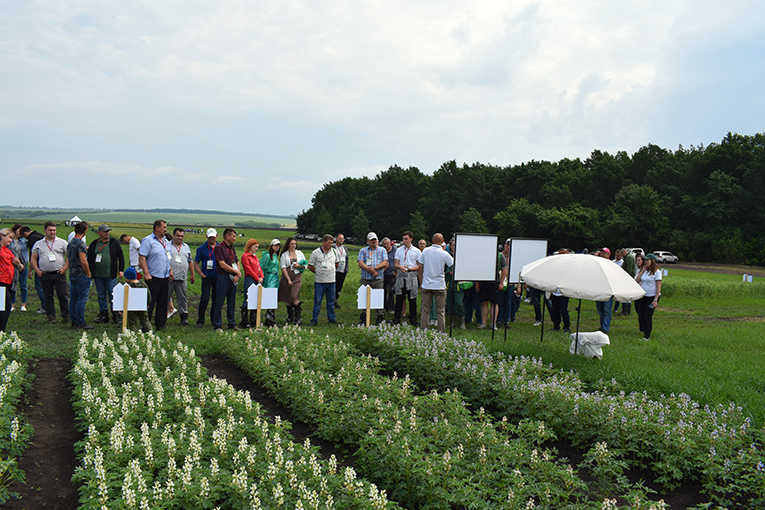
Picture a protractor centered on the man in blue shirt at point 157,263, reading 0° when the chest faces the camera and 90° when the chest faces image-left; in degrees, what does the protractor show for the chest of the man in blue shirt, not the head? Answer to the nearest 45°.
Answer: approximately 315°

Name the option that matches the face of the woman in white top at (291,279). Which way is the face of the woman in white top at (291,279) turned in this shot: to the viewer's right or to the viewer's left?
to the viewer's right

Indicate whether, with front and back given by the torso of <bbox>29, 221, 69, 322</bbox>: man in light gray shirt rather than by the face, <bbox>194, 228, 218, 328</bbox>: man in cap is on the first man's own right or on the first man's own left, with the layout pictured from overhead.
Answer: on the first man's own left

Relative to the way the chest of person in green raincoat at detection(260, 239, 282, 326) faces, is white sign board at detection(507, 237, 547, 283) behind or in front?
in front

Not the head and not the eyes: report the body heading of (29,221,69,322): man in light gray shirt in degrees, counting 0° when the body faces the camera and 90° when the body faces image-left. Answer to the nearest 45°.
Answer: approximately 0°

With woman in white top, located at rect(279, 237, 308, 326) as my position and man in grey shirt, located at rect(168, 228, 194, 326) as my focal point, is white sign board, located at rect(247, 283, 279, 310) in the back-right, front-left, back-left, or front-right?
front-left

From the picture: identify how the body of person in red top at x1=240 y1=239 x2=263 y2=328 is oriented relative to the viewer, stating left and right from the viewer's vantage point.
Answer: facing the viewer and to the right of the viewer

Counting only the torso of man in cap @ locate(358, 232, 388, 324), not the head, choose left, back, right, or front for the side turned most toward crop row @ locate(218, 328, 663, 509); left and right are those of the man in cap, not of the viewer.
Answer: front

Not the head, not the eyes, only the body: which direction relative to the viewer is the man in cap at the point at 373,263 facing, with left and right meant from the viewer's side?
facing the viewer

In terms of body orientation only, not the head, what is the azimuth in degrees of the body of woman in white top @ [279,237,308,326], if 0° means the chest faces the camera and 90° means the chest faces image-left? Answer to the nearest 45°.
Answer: approximately 315°

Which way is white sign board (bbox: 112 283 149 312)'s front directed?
away from the camera

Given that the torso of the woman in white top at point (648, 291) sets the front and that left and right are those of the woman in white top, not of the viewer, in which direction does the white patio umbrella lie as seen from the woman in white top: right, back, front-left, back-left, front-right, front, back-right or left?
front-left

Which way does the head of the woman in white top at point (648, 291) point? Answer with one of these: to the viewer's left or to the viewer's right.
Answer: to the viewer's left
